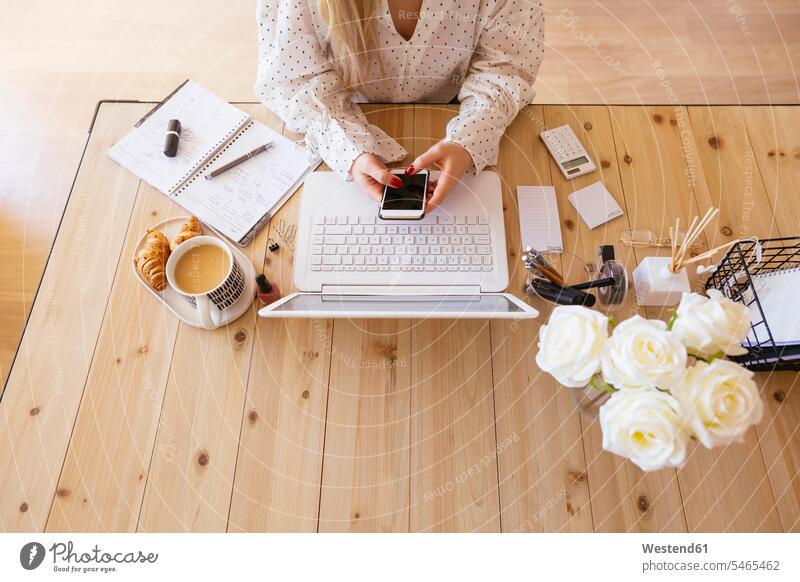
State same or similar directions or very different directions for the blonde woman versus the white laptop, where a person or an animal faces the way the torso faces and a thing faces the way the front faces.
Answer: very different directions

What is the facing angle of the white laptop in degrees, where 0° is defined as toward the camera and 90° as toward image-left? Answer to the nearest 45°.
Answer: approximately 180°

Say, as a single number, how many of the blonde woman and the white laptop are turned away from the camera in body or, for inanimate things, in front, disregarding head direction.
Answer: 1
